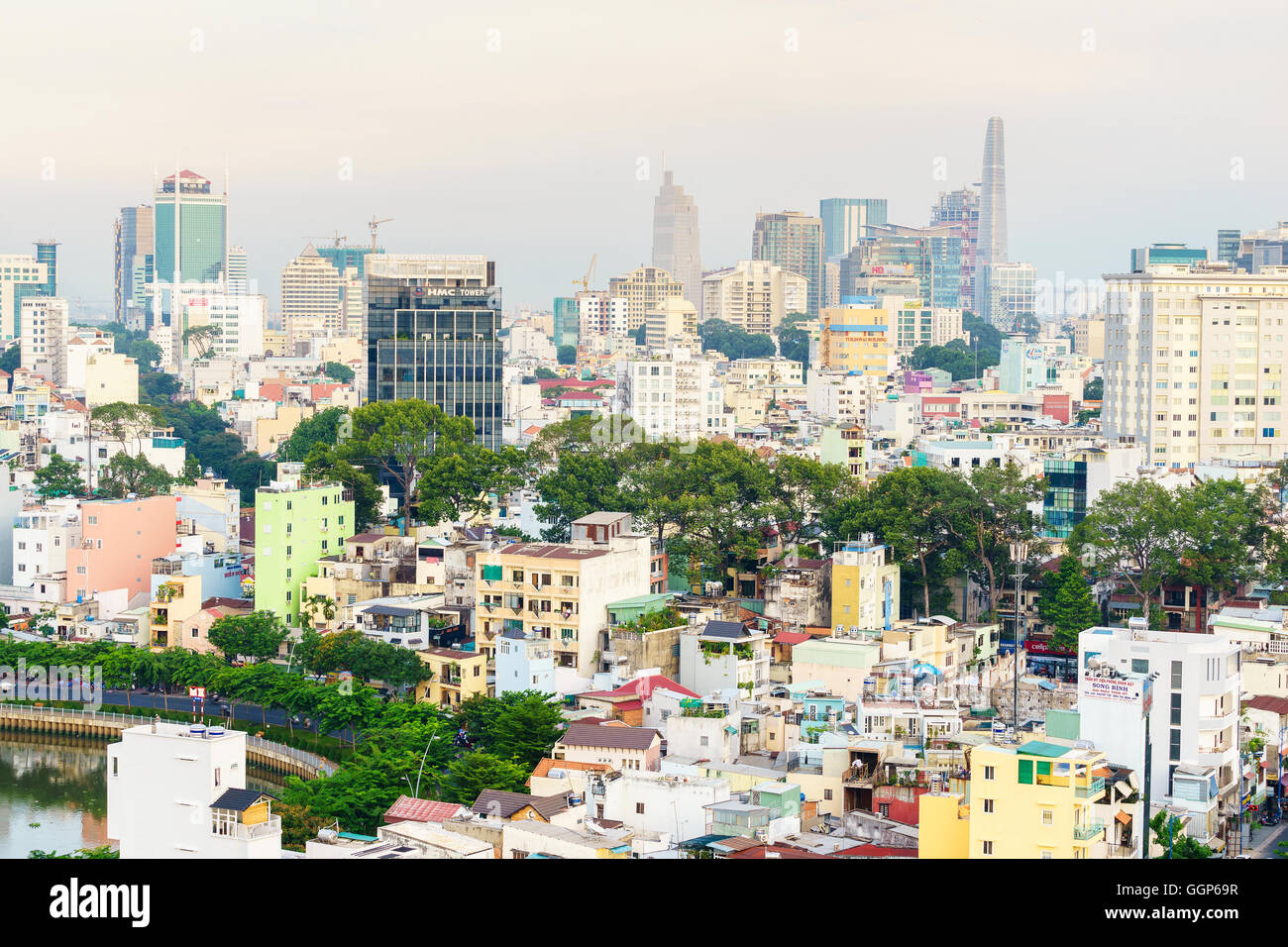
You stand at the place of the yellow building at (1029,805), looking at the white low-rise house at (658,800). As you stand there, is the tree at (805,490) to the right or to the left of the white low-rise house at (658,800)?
right

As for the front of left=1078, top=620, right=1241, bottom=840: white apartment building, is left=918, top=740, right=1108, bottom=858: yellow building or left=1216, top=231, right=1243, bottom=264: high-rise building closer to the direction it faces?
the yellow building

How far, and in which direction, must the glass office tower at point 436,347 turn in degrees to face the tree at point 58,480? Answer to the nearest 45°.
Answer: approximately 90° to its right

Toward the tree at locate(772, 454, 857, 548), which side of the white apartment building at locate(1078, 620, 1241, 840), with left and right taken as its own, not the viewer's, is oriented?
back

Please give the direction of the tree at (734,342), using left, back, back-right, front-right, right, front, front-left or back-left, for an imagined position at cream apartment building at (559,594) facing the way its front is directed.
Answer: back-right

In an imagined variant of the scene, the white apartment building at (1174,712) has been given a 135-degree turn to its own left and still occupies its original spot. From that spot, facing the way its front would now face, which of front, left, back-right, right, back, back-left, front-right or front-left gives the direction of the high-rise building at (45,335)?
front-left

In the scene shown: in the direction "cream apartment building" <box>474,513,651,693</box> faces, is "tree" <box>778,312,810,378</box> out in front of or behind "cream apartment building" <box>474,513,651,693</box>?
behind

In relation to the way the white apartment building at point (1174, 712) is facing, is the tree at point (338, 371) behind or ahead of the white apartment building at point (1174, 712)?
behind

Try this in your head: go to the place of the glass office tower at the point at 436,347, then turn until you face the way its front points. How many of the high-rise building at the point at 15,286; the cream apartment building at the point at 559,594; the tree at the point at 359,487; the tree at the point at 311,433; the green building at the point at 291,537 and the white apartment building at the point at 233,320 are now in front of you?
3

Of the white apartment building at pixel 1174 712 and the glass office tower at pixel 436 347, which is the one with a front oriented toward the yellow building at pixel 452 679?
the glass office tower

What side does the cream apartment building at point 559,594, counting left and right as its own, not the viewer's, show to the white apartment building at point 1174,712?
left

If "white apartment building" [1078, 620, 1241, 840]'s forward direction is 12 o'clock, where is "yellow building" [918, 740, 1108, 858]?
The yellow building is roughly at 2 o'clock from the white apartment building.

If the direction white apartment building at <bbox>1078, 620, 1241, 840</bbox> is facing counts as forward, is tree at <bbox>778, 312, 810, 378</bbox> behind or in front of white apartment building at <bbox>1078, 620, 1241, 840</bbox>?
behind

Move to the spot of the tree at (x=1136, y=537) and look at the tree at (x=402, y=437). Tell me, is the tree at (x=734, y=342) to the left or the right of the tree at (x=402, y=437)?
right
